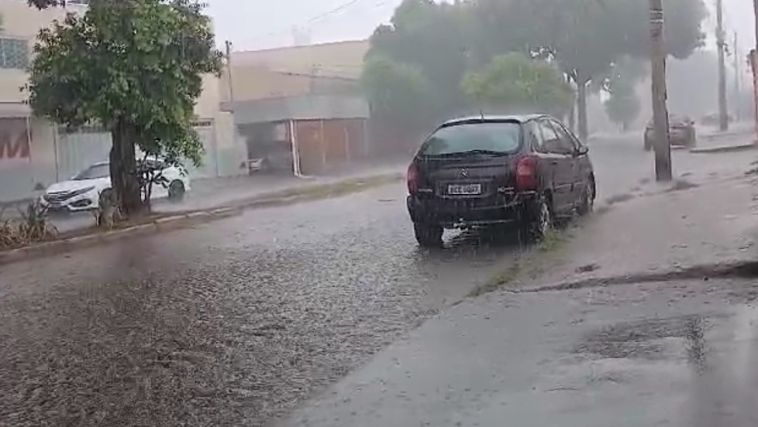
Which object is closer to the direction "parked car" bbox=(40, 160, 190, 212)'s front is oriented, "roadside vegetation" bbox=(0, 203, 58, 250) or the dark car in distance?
the roadside vegetation

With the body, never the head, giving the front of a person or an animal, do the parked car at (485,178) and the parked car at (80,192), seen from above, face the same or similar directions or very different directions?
very different directions

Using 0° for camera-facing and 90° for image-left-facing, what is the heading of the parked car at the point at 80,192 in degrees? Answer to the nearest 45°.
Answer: approximately 45°

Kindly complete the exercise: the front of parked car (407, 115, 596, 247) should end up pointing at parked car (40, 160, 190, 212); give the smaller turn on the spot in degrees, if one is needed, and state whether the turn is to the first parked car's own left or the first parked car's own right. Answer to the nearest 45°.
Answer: approximately 90° to the first parked car's own left

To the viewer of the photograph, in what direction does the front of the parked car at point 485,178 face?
facing away from the viewer and to the right of the viewer

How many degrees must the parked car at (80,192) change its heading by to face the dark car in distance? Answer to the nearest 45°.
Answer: approximately 180°

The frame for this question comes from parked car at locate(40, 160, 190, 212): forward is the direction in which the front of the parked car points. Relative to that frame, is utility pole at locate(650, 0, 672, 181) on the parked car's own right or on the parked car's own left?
on the parked car's own left
